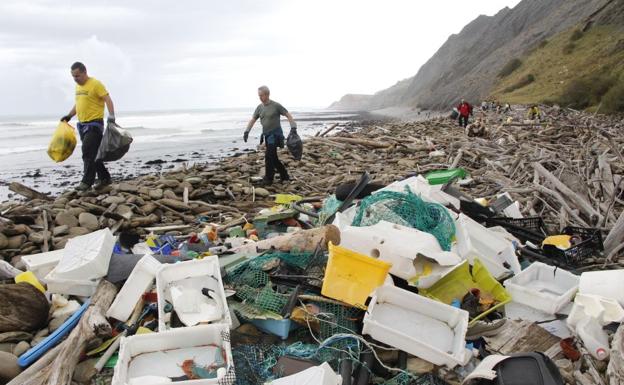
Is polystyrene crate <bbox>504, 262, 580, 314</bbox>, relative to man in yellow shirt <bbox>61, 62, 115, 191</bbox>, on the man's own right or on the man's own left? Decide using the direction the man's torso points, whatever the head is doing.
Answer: on the man's own left

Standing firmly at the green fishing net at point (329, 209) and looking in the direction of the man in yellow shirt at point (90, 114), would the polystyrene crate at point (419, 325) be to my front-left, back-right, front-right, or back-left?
back-left

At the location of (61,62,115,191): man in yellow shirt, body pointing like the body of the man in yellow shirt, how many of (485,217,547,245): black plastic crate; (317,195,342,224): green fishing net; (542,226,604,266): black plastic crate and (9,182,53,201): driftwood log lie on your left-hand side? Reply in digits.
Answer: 3

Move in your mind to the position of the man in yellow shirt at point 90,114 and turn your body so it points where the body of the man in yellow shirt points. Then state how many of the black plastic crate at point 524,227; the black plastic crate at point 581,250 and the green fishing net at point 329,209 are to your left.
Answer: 3

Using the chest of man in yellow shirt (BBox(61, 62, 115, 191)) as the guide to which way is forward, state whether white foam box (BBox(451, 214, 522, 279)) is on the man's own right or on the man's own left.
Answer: on the man's own left

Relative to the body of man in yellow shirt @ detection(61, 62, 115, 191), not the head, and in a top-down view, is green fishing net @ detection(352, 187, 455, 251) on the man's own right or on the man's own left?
on the man's own left

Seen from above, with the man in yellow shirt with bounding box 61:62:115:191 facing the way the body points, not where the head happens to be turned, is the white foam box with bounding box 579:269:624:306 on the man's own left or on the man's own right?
on the man's own left

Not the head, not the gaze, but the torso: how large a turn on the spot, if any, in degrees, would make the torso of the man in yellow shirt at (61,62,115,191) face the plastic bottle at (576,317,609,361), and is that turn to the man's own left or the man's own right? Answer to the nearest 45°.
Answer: approximately 45° to the man's own left

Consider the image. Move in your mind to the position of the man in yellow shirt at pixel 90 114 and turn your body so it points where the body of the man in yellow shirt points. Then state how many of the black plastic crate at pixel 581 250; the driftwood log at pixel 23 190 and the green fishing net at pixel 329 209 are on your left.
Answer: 2

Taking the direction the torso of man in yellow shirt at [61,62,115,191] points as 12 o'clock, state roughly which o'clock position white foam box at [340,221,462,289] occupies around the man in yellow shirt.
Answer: The white foam box is roughly at 10 o'clock from the man in yellow shirt.

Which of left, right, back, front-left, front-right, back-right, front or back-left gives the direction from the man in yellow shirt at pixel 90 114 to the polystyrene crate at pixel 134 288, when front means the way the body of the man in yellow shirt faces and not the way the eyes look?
front-left

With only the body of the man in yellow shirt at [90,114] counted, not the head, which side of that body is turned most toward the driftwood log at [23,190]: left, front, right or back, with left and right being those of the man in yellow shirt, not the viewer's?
right
